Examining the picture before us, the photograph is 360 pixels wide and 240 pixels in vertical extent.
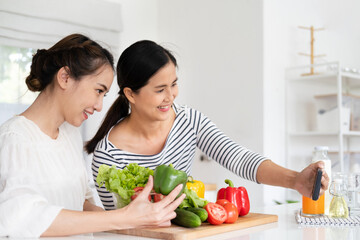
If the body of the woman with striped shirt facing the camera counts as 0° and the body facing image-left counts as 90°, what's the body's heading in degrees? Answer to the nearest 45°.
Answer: approximately 315°

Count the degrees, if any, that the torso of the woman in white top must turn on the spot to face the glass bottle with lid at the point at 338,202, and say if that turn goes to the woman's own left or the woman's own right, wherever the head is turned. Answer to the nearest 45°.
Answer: approximately 45° to the woman's own left

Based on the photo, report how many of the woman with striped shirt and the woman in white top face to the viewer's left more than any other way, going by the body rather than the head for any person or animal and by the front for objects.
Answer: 0

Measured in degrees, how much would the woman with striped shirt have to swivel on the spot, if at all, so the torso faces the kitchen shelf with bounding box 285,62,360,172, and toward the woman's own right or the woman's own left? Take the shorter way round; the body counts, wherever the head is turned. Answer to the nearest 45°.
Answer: approximately 90° to the woman's own left

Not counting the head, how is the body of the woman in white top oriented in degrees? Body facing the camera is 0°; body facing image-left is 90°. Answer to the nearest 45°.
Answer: approximately 315°

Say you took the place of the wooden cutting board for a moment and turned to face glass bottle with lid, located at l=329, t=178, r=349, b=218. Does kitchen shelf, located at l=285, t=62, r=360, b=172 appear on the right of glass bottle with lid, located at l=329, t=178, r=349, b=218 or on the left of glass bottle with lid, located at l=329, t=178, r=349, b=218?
left
